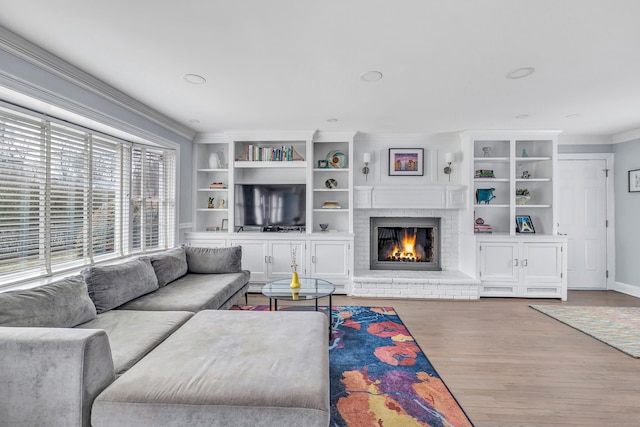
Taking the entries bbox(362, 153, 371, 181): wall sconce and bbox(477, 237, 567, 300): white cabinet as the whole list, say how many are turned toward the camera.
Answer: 2

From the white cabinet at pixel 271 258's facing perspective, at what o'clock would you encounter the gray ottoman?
The gray ottoman is roughly at 12 o'clock from the white cabinet.

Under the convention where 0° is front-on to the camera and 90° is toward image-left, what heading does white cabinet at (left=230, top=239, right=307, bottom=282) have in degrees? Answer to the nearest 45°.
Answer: approximately 0°

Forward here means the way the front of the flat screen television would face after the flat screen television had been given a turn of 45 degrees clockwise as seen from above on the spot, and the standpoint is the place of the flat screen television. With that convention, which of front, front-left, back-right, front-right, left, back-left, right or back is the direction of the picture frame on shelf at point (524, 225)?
back-left

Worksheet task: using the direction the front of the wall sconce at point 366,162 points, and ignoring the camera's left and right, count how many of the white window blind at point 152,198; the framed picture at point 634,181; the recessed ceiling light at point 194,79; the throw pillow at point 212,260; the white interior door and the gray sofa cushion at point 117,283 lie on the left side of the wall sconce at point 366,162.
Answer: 2

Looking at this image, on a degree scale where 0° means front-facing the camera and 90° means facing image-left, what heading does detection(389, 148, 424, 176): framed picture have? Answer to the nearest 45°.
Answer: approximately 0°

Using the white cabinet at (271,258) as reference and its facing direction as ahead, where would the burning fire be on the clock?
The burning fire is roughly at 9 o'clock from the white cabinet.

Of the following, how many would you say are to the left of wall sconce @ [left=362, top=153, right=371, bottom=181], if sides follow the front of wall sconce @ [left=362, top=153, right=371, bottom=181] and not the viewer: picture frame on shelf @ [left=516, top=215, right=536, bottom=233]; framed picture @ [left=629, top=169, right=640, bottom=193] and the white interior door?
3
